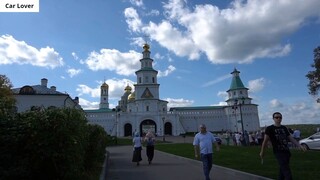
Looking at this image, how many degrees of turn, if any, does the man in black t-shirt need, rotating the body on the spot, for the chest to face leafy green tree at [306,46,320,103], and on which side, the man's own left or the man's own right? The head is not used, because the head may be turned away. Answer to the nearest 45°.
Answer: approximately 180°

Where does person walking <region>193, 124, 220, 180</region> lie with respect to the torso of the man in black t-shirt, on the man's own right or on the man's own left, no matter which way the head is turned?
on the man's own right

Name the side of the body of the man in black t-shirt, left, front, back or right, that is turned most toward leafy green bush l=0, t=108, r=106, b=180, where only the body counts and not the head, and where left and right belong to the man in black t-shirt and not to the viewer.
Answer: right

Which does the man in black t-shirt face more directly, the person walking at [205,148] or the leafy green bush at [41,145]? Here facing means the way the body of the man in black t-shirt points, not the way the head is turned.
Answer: the leafy green bush

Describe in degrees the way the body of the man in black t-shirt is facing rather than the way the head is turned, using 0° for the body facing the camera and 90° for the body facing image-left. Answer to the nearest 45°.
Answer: approximately 0°
